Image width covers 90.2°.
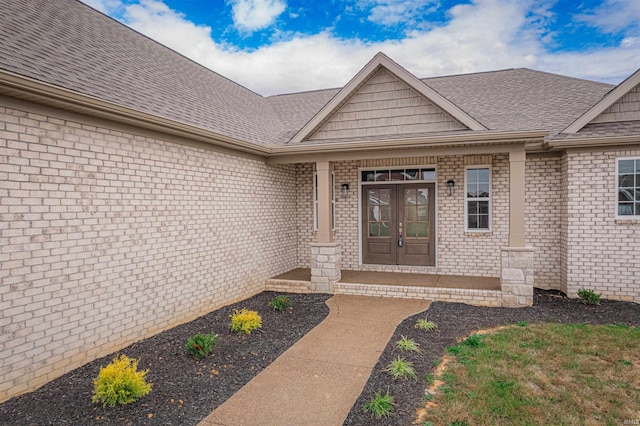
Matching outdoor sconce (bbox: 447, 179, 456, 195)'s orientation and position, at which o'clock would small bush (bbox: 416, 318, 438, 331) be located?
The small bush is roughly at 12 o'clock from the outdoor sconce.

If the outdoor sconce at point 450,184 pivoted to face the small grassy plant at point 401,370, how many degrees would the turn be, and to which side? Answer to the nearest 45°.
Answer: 0° — it already faces it

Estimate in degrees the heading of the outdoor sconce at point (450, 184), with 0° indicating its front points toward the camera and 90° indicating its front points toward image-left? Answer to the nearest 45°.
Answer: approximately 0°

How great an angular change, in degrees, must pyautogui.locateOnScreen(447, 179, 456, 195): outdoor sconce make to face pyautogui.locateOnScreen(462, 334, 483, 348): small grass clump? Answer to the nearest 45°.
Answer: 0° — it already faces it

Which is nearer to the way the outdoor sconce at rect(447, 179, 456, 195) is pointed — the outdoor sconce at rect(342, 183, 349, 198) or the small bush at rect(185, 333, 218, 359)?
the small bush

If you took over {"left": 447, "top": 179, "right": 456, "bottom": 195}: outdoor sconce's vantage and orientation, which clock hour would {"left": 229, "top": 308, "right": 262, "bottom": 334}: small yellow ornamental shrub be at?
The small yellow ornamental shrub is roughly at 1 o'clock from the outdoor sconce.

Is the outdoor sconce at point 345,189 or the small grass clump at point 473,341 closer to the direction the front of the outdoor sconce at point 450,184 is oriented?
the small grass clump

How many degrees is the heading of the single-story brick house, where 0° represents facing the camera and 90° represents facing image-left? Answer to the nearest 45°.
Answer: approximately 0°
